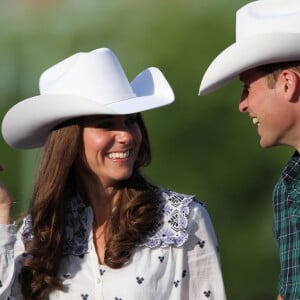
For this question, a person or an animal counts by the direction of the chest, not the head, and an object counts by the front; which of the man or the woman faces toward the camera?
the woman

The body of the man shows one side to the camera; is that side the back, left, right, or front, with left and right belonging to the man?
left

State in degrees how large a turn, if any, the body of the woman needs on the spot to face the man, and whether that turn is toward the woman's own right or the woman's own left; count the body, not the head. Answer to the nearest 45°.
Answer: approximately 45° to the woman's own left

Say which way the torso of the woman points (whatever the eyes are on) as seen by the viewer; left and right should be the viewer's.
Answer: facing the viewer

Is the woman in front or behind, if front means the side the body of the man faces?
in front

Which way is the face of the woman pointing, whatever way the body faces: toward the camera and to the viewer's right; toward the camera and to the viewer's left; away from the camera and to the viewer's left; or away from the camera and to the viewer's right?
toward the camera and to the viewer's right

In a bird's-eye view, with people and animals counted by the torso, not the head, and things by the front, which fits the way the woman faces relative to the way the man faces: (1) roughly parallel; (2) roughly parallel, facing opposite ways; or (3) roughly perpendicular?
roughly perpendicular

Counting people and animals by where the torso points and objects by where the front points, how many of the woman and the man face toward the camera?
1

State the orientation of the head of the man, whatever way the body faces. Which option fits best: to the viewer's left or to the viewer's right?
to the viewer's left
